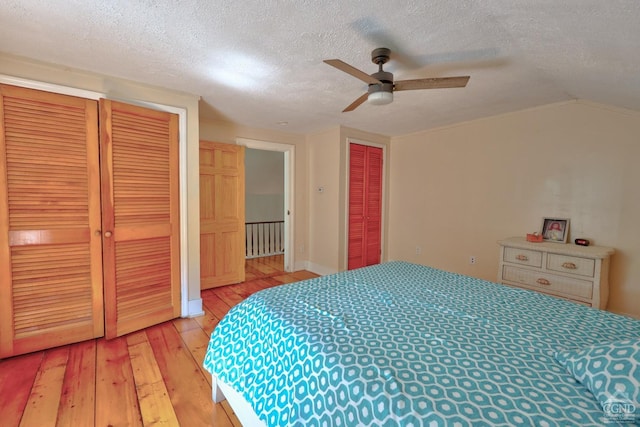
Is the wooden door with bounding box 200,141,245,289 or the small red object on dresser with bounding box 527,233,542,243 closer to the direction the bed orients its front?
the wooden door

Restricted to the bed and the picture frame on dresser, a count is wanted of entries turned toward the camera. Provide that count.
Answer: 1

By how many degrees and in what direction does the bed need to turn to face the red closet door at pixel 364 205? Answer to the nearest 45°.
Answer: approximately 45° to its right

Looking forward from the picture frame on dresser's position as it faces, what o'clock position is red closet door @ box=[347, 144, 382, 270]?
The red closet door is roughly at 3 o'clock from the picture frame on dresser.

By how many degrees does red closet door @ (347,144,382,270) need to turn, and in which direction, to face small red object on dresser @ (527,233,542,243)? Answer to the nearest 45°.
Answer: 0° — it already faces it

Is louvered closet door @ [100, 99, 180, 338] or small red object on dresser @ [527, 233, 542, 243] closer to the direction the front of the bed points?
the louvered closet door

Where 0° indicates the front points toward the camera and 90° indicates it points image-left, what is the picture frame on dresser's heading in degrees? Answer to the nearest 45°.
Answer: approximately 0°

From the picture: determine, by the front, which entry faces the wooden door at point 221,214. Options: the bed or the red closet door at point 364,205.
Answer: the bed

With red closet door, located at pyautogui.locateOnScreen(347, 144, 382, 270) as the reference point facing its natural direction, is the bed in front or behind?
in front

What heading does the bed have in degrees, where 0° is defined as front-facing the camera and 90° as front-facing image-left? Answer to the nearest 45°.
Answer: approximately 135°

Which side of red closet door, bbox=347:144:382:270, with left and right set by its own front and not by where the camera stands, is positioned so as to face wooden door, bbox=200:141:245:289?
right
